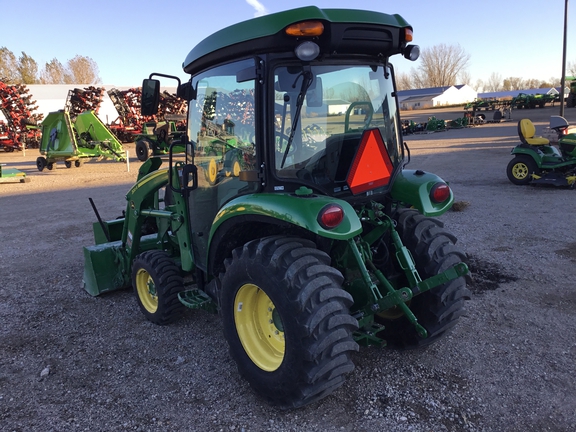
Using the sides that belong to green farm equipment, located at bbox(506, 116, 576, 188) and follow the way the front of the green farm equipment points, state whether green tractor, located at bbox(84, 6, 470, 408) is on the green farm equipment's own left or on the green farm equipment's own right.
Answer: on the green farm equipment's own right

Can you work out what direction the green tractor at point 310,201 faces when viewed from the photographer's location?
facing away from the viewer and to the left of the viewer

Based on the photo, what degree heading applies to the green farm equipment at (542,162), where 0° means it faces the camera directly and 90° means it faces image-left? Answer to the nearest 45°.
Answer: approximately 270°

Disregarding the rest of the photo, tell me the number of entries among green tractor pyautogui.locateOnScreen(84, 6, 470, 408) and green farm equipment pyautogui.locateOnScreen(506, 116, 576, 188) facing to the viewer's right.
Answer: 1

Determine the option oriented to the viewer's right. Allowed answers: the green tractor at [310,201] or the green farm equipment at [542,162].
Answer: the green farm equipment

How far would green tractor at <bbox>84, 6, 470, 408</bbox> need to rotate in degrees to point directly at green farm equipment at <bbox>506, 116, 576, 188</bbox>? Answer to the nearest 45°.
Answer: approximately 90° to its right

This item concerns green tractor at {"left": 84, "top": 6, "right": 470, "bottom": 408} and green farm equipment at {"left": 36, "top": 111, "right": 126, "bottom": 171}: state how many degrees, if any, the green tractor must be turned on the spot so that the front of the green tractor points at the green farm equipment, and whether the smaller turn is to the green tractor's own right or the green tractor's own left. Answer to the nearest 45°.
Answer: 0° — it already faces it

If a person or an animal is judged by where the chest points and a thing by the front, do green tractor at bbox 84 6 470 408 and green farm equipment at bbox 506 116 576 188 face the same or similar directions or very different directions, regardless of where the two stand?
very different directions

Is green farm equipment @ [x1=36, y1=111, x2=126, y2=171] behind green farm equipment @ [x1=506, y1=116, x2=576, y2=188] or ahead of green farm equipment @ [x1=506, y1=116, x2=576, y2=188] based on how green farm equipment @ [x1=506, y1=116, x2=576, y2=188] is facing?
behind
